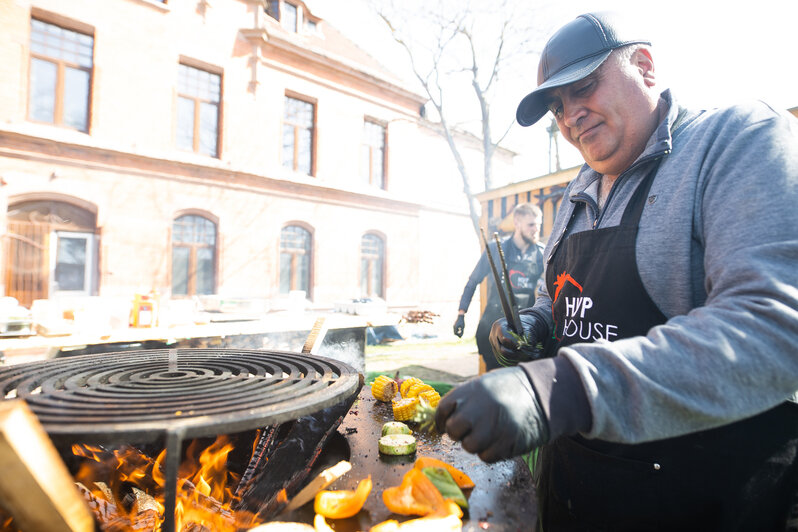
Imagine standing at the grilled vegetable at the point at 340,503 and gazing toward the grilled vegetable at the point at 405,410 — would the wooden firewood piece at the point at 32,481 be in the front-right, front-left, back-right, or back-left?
back-left

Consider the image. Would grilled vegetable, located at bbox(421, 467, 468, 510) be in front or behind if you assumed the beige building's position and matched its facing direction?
in front

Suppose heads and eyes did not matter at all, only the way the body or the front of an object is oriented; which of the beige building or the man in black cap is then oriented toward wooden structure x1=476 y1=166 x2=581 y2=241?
the beige building

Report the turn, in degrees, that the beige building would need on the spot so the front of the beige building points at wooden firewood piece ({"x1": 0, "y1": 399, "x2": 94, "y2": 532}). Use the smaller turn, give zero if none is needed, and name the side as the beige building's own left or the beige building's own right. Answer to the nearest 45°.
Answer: approximately 45° to the beige building's own right

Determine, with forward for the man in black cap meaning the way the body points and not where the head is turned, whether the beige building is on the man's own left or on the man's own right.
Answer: on the man's own right

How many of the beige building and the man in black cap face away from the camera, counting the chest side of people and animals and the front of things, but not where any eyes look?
0

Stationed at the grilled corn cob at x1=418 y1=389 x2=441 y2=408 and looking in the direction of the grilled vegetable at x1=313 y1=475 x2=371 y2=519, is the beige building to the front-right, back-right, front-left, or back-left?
back-right

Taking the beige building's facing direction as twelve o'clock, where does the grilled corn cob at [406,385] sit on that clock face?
The grilled corn cob is roughly at 1 o'clock from the beige building.

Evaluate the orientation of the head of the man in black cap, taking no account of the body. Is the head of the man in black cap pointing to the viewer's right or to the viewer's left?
to the viewer's left
